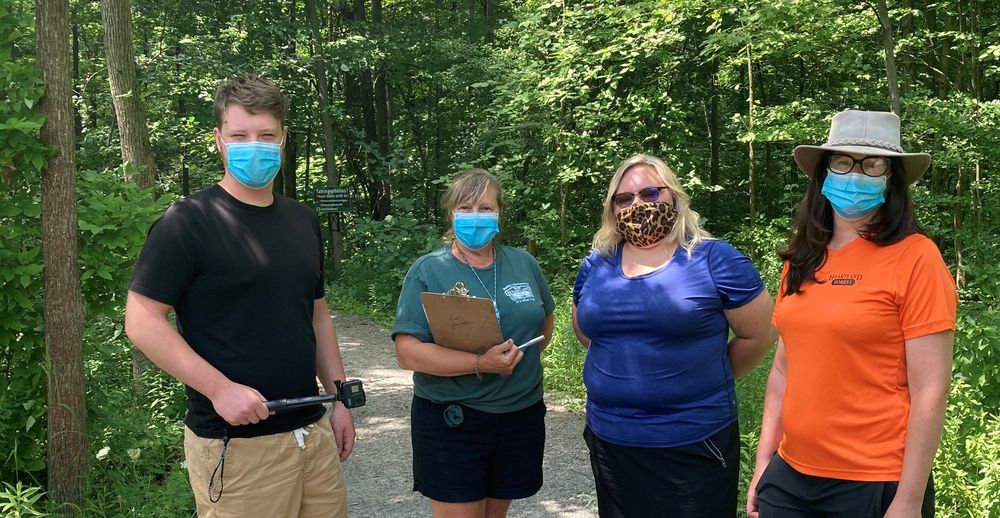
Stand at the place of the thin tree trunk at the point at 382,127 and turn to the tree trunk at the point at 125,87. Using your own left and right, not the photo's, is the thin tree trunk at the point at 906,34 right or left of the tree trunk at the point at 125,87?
left

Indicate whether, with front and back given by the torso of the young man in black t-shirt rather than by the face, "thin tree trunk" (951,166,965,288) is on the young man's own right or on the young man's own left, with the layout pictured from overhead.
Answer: on the young man's own left

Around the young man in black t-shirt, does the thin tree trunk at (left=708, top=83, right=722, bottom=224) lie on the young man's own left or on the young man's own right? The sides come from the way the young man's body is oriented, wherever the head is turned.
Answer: on the young man's own left

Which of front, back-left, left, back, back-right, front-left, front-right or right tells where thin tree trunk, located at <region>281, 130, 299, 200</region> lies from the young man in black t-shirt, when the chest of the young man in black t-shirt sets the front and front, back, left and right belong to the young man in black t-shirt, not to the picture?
back-left

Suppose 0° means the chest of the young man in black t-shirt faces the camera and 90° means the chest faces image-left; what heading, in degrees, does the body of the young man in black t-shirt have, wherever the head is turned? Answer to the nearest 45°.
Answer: approximately 315°

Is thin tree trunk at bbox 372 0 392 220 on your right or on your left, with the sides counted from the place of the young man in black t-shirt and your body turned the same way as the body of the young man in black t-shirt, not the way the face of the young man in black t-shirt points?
on your left

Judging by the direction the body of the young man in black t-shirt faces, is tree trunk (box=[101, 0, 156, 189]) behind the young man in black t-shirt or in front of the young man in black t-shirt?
behind

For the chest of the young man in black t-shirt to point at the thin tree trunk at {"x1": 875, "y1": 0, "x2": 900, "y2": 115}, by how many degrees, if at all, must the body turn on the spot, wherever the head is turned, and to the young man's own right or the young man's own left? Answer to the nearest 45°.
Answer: approximately 90° to the young man's own left
